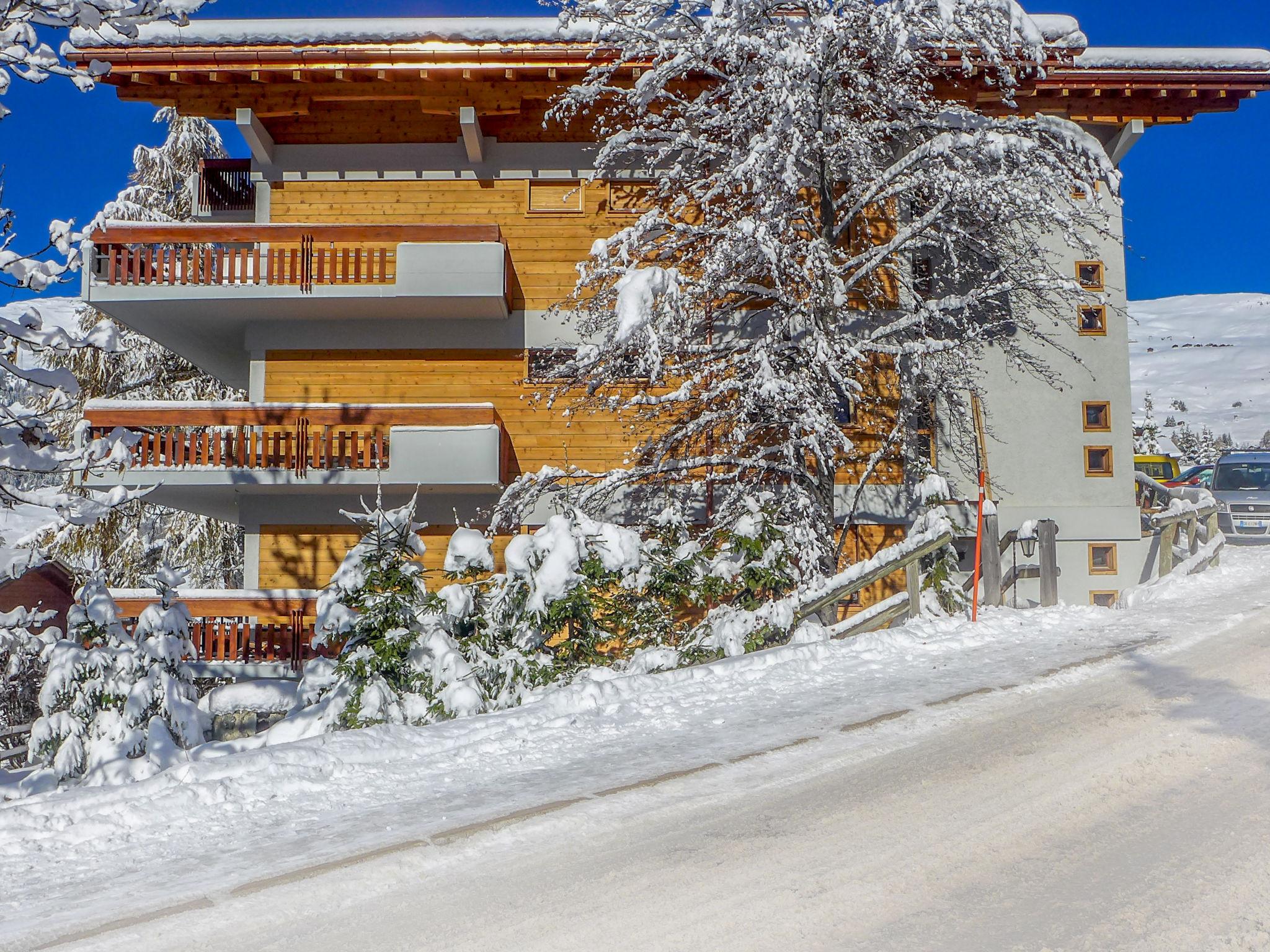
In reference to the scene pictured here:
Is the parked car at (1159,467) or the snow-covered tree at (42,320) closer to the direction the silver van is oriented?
the snow-covered tree

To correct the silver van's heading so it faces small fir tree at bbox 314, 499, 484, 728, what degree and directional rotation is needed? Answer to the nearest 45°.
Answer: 0° — it already faces it

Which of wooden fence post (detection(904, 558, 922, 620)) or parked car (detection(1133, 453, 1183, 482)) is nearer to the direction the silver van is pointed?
the wooden fence post

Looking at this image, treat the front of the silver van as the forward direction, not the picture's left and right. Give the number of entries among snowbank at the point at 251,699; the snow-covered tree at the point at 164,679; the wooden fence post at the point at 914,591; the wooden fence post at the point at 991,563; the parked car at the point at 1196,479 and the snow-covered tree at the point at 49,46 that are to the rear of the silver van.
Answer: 1

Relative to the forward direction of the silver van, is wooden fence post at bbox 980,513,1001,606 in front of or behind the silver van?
in front

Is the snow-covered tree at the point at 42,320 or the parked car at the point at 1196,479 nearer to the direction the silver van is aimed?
the snow-covered tree

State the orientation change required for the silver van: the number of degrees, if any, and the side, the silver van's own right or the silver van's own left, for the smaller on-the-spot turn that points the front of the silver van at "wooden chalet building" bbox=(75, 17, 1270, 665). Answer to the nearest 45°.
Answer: approximately 45° to the silver van's own right

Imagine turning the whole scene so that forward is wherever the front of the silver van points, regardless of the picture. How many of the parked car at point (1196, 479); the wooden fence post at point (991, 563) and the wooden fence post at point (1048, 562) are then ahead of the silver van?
2

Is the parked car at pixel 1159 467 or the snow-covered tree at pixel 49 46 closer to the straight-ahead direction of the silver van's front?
the snow-covered tree

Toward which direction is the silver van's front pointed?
toward the camera

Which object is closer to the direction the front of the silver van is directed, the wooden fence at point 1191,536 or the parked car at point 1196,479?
the wooden fence

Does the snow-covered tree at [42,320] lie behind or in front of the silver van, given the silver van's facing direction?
in front

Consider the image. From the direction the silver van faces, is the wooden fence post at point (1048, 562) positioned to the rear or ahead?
ahead

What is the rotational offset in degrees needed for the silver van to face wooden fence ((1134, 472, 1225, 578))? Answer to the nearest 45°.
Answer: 0° — it already faces it
